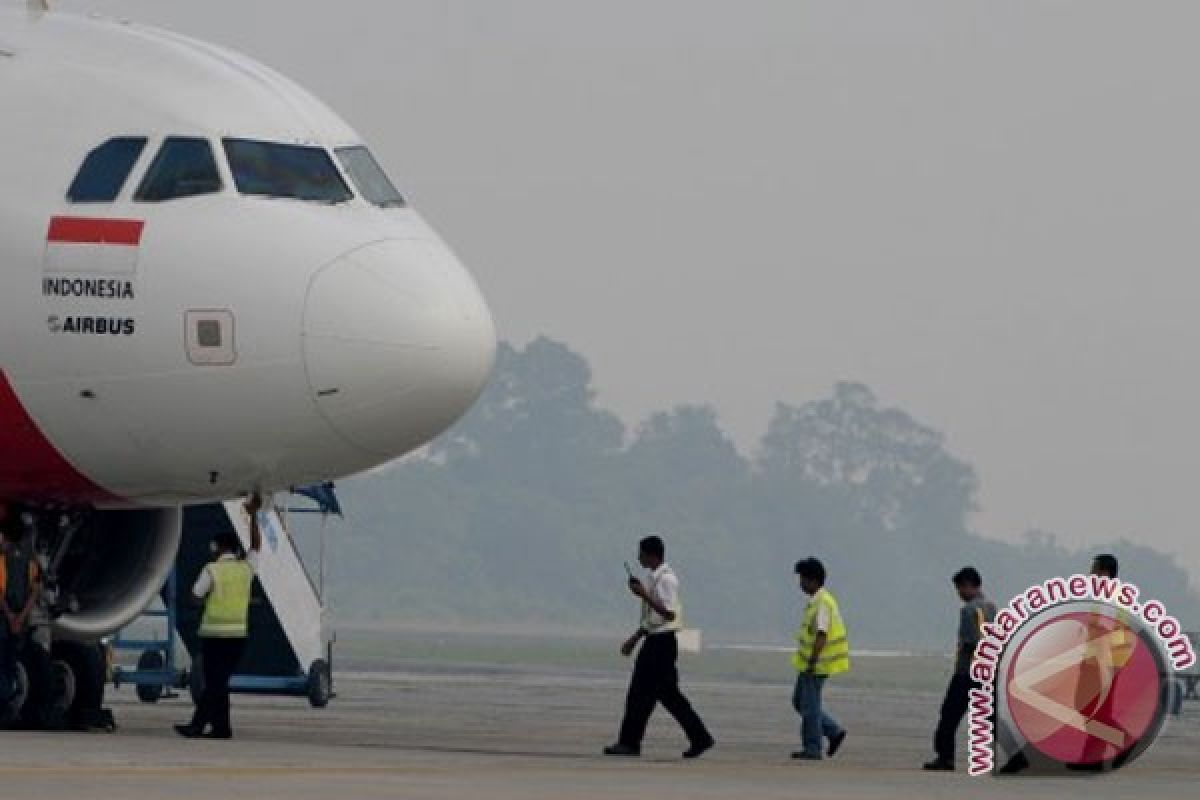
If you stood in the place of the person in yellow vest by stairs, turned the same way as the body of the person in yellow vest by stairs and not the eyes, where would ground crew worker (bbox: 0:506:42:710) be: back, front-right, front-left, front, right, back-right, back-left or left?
front-left

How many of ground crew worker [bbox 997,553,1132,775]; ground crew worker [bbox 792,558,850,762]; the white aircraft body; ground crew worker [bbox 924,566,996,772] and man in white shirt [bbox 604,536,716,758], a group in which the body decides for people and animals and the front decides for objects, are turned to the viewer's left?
4

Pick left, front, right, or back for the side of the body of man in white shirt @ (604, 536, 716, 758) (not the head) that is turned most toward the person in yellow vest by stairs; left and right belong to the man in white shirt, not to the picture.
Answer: front

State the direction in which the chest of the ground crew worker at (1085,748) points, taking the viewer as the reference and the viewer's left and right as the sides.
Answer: facing to the left of the viewer

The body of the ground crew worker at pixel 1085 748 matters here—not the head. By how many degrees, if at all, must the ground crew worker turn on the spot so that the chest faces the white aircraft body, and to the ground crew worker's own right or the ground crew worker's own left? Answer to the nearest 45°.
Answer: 0° — they already face it

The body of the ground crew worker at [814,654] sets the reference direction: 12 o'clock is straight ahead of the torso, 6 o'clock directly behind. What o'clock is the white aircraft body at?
The white aircraft body is roughly at 11 o'clock from the ground crew worker.

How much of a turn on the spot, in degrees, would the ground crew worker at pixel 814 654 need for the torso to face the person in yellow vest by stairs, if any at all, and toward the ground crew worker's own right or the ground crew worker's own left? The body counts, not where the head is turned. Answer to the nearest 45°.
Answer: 0° — they already face them

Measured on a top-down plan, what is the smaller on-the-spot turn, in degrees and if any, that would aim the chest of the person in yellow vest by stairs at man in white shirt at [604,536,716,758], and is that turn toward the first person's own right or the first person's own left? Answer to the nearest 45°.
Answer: approximately 135° to the first person's own right

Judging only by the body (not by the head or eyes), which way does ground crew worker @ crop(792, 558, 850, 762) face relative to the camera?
to the viewer's left

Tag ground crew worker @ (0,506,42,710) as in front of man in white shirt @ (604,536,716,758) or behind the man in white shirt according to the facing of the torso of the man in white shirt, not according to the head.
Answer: in front

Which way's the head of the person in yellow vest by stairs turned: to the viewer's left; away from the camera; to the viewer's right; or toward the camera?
away from the camera

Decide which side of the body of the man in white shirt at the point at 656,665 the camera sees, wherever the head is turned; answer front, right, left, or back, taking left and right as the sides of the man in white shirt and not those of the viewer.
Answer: left

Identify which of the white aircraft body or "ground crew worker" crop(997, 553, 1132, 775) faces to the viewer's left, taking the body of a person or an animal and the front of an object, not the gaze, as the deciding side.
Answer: the ground crew worker

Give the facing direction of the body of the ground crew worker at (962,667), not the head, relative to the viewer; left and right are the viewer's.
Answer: facing to the left of the viewer

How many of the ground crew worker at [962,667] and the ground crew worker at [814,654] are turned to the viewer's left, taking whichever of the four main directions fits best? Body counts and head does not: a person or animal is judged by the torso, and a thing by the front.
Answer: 2

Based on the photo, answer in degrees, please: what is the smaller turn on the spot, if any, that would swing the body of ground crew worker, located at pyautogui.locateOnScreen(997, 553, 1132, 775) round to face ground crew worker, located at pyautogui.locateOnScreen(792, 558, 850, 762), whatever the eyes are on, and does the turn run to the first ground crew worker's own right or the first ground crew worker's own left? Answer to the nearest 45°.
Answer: approximately 45° to the first ground crew worker's own right
